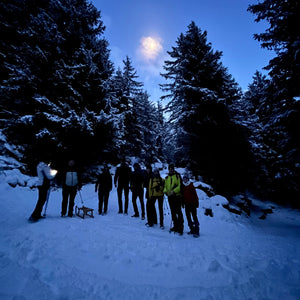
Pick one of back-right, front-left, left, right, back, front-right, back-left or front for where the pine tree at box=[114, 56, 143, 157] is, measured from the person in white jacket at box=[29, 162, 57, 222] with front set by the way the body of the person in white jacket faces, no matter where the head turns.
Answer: front-left

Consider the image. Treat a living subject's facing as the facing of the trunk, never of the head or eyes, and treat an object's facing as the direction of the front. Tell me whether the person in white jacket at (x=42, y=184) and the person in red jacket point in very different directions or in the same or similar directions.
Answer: very different directions

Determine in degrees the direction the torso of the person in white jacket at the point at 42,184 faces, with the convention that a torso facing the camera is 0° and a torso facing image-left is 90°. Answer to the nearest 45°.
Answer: approximately 270°

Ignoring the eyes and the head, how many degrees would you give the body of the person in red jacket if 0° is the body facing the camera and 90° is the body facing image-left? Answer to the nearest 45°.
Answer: approximately 45°

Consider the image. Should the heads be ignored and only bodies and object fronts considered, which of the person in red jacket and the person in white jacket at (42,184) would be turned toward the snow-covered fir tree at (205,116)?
the person in white jacket

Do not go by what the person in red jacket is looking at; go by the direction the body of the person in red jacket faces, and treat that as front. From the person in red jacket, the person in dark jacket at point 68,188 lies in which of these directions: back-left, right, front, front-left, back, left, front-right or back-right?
front-right

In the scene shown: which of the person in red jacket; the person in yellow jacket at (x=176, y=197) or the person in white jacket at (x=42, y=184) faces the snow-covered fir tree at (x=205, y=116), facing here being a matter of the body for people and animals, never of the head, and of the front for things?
the person in white jacket
